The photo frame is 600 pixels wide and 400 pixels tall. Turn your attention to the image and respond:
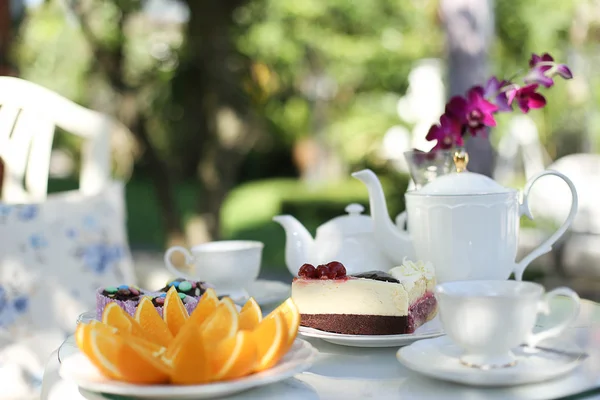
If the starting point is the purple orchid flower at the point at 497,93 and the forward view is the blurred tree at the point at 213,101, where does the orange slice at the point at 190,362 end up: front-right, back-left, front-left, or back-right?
back-left

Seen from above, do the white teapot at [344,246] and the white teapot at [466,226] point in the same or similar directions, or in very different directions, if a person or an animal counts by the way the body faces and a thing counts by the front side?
same or similar directions

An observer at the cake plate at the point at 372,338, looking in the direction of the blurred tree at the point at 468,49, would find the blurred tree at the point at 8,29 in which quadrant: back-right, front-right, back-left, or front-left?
front-left

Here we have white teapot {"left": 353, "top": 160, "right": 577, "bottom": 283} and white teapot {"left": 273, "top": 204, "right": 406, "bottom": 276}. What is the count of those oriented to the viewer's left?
2

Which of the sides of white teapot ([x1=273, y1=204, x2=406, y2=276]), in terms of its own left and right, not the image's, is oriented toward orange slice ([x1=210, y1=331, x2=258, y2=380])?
left

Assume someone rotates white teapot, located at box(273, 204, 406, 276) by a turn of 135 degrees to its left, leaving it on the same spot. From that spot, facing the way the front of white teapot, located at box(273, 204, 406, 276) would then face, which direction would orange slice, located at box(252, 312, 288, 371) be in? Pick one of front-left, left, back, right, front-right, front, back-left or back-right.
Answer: front-right

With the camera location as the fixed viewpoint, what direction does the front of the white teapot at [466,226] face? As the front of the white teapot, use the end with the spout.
facing to the left of the viewer

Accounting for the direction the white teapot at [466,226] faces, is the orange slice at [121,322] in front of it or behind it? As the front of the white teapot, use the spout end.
in front

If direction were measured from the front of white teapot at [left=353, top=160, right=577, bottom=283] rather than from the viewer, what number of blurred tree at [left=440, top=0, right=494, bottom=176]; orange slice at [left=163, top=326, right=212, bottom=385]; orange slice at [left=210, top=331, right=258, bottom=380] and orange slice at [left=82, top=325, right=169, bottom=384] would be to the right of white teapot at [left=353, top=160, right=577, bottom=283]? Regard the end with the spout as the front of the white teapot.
1

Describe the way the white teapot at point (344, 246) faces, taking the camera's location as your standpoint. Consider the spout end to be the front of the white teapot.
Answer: facing to the left of the viewer

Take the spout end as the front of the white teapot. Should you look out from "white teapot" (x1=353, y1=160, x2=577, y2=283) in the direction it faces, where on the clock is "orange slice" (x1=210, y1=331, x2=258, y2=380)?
The orange slice is roughly at 10 o'clock from the white teapot.

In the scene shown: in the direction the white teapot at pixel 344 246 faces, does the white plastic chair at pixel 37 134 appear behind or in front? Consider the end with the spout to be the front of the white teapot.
in front

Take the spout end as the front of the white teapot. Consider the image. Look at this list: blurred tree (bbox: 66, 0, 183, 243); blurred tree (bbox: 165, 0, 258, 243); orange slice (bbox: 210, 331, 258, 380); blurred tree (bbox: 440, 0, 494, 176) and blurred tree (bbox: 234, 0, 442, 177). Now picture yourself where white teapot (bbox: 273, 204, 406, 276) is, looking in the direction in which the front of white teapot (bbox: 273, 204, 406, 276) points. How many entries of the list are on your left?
1

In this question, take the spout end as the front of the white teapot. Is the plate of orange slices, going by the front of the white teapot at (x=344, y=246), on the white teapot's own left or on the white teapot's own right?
on the white teapot's own left

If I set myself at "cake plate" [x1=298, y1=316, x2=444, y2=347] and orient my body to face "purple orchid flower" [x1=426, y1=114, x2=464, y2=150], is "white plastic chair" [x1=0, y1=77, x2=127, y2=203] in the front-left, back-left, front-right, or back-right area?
front-left

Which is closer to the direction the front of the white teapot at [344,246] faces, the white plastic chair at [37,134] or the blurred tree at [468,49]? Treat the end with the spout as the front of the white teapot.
the white plastic chair

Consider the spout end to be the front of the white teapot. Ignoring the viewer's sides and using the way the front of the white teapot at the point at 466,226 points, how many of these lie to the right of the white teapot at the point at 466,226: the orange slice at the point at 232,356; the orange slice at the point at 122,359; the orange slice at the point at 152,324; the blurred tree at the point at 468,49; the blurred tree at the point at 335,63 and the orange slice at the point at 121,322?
2
